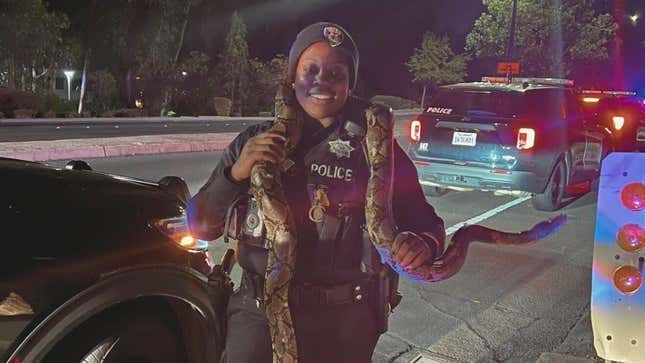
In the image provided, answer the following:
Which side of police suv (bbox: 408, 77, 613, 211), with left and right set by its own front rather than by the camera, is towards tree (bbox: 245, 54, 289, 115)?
left

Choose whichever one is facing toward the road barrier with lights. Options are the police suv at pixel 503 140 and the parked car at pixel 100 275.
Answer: the parked car

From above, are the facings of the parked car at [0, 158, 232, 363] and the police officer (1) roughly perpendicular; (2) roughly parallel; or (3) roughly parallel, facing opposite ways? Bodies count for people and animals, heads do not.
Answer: roughly perpendicular

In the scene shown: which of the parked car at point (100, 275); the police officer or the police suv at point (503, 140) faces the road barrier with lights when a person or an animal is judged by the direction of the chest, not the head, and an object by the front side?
the parked car

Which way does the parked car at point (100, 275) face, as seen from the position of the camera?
facing to the right of the viewer

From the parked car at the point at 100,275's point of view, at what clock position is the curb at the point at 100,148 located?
The curb is roughly at 9 o'clock from the parked car.

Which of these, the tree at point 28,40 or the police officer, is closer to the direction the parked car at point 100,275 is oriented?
the police officer

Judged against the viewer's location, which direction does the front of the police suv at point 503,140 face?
facing away from the viewer and to the right of the viewer

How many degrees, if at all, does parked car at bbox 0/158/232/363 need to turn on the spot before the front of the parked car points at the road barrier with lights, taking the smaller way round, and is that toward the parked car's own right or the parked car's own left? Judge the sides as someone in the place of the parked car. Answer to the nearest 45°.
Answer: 0° — it already faces it

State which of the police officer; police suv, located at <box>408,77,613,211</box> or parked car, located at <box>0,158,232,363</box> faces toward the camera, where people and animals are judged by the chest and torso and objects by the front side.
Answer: the police officer

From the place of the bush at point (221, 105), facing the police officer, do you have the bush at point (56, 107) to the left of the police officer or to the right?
right

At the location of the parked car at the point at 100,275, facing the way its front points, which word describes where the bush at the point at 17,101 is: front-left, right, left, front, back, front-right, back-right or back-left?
left

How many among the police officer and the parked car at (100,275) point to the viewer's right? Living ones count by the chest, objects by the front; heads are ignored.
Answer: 1

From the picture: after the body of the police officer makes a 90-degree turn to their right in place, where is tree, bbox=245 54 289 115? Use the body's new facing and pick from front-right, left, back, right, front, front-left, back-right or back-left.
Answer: right

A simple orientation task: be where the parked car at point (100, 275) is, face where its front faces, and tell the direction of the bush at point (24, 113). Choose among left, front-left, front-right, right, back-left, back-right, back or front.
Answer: left

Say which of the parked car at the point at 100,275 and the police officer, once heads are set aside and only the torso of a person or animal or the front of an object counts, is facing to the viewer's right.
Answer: the parked car

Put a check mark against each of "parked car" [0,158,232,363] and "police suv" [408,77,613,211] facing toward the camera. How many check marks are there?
0
